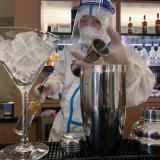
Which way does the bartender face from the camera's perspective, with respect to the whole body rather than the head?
toward the camera

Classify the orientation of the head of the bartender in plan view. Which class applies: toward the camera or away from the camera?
toward the camera

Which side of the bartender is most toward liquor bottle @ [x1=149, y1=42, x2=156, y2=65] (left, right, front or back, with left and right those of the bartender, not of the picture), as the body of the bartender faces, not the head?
back
